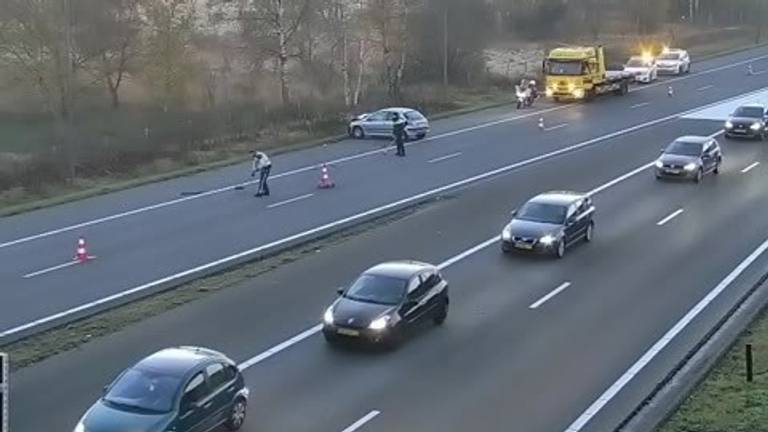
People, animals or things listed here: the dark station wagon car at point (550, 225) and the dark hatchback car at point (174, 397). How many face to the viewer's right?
0

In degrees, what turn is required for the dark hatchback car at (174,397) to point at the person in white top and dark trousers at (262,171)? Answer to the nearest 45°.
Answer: approximately 135° to its right

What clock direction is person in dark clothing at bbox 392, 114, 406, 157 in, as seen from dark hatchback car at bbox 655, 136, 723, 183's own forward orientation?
The person in dark clothing is roughly at 2 o'clock from the dark hatchback car.

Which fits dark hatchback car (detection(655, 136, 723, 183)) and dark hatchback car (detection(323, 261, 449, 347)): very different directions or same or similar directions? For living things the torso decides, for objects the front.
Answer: same or similar directions

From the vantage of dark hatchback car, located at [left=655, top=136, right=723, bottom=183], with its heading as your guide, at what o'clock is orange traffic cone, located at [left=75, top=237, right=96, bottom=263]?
The orange traffic cone is roughly at 12 o'clock from the dark hatchback car.

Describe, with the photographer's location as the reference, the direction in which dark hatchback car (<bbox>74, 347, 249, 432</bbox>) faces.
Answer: facing the viewer and to the left of the viewer

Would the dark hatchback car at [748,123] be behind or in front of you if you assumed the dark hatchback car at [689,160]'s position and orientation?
behind

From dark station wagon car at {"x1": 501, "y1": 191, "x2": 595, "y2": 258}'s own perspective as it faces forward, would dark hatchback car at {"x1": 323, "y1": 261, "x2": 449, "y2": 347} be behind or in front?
in front

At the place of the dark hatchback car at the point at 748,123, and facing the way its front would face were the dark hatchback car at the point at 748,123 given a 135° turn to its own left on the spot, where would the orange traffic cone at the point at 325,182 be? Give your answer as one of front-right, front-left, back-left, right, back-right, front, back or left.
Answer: back-right

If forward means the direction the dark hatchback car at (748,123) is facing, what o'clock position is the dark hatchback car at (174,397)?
the dark hatchback car at (174,397) is roughly at 11 o'clock from the dark hatchback car at (748,123).

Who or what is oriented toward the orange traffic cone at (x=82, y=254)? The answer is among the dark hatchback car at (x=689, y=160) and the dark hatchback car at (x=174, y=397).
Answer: the dark hatchback car at (x=689, y=160)

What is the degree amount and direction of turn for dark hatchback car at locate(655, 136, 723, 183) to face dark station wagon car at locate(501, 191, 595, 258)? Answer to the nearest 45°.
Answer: approximately 45° to its left

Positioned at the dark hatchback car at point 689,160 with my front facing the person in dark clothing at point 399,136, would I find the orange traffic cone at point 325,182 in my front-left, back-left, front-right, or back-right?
front-left

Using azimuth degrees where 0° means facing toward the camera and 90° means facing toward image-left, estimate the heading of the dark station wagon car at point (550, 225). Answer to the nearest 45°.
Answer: approximately 45°

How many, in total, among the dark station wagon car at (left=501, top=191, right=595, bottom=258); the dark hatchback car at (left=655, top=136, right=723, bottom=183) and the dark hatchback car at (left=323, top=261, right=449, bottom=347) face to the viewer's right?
0

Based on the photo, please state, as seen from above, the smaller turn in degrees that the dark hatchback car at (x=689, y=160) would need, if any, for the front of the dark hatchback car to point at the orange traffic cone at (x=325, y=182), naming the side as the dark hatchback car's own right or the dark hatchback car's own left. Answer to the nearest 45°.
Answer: approximately 45° to the dark hatchback car's own right

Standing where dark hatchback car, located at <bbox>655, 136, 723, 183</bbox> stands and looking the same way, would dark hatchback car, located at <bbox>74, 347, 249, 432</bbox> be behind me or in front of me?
in front

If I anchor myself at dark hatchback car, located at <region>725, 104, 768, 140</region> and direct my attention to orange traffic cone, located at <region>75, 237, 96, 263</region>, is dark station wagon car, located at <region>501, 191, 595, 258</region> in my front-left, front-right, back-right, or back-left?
front-left

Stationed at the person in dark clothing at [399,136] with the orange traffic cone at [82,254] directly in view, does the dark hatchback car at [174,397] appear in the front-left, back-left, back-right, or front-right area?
front-left
